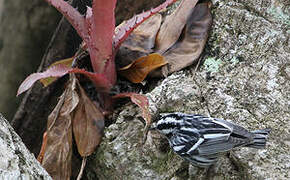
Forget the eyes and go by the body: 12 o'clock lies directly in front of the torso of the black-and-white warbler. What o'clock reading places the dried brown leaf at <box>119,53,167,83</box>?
The dried brown leaf is roughly at 2 o'clock from the black-and-white warbler.

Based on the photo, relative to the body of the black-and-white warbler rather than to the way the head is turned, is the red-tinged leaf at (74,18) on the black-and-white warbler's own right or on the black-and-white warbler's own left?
on the black-and-white warbler's own right

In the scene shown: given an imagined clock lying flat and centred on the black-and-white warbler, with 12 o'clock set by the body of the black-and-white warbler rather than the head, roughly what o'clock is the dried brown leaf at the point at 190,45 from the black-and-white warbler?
The dried brown leaf is roughly at 3 o'clock from the black-and-white warbler.

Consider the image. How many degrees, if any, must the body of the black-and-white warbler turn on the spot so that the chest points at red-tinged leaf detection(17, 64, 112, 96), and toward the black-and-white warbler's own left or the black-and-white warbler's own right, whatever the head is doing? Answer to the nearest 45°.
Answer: approximately 45° to the black-and-white warbler's own right

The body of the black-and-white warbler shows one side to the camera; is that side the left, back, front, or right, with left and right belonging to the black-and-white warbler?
left

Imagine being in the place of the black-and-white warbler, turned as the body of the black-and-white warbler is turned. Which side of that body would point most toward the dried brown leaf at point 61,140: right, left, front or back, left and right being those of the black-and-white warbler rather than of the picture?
front

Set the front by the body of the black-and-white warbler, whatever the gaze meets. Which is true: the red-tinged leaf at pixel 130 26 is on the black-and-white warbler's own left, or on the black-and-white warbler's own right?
on the black-and-white warbler's own right

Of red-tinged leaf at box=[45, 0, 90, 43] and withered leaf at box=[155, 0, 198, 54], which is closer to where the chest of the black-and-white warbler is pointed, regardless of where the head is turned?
the red-tinged leaf

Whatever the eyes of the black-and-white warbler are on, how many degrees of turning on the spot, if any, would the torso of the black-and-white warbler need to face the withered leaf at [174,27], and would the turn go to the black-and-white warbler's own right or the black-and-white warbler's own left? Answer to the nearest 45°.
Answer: approximately 90° to the black-and-white warbler's own right
